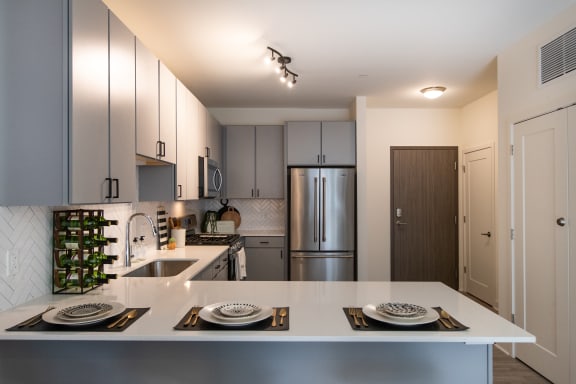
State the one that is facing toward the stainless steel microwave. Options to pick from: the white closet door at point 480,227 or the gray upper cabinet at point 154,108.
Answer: the white closet door

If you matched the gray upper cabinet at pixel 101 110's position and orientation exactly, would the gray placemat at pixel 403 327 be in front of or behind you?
in front

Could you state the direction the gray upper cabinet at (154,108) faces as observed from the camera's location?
facing the viewer and to the right of the viewer

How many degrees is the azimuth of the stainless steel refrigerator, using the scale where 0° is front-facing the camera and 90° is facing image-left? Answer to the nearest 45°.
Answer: approximately 0°

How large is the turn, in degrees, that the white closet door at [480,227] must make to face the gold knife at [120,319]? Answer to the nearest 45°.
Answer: approximately 45° to its left

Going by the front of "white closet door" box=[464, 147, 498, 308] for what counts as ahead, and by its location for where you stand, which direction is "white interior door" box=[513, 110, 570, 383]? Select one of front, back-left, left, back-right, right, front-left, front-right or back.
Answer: front-left

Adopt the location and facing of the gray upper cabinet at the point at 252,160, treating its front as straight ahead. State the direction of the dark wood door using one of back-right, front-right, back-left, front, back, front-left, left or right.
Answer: left

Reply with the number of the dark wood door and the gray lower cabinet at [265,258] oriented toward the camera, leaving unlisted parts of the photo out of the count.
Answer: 2

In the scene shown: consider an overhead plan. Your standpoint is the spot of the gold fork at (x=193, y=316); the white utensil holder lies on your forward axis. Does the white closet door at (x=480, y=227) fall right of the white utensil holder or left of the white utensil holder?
right

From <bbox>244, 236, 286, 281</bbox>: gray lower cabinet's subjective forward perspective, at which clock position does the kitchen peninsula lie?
The kitchen peninsula is roughly at 12 o'clock from the gray lower cabinet.

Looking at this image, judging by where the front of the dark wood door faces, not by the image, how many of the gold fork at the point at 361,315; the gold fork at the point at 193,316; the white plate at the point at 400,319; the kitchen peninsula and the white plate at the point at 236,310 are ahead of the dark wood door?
5
